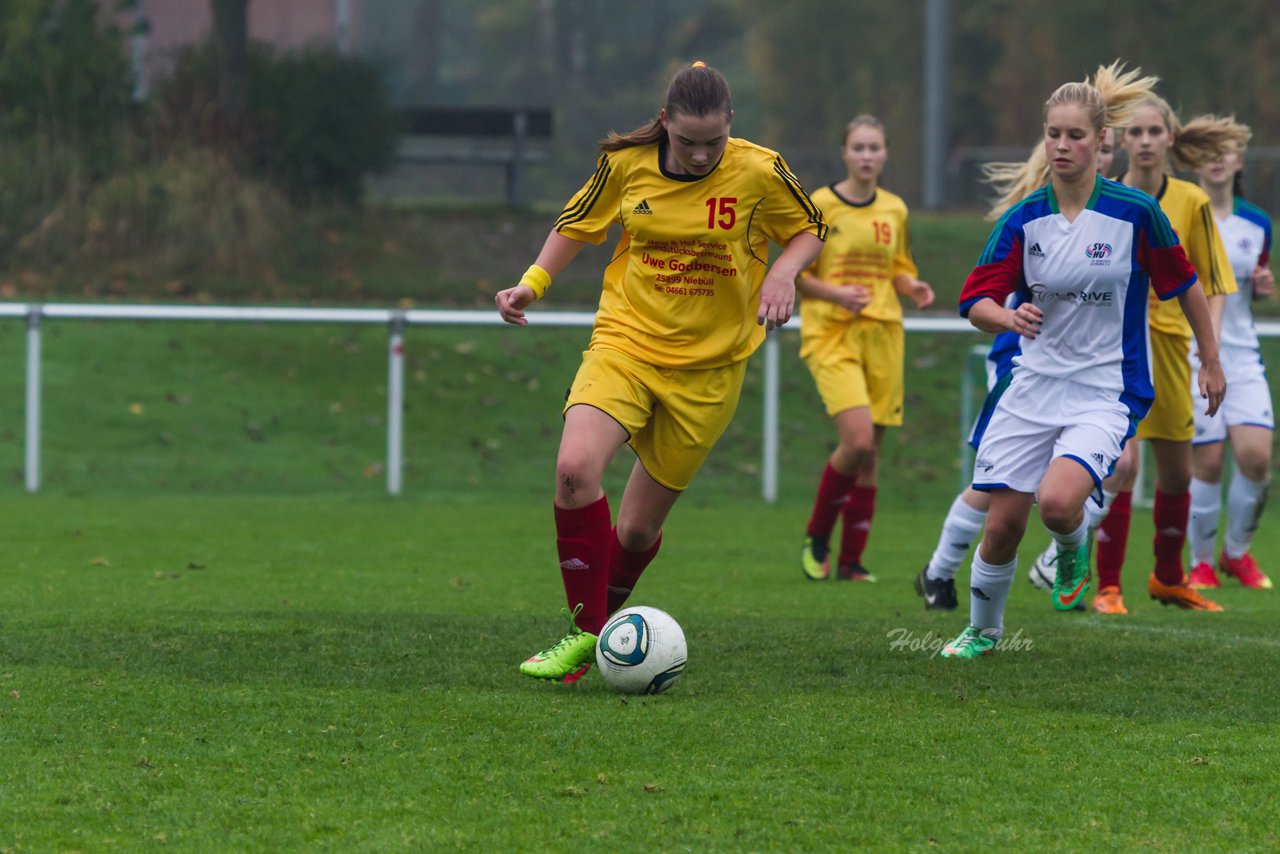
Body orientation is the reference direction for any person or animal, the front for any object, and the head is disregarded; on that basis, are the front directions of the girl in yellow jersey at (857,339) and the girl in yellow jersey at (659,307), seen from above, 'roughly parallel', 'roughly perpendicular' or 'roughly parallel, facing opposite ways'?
roughly parallel

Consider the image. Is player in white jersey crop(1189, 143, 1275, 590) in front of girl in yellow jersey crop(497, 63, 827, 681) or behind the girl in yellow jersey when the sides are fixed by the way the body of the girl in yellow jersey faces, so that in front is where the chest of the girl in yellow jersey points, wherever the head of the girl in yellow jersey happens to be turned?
behind

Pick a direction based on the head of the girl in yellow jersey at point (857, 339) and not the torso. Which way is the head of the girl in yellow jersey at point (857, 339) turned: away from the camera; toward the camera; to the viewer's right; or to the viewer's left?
toward the camera

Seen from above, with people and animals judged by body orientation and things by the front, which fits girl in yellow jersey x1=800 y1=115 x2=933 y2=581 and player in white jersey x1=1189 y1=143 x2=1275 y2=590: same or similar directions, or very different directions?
same or similar directions

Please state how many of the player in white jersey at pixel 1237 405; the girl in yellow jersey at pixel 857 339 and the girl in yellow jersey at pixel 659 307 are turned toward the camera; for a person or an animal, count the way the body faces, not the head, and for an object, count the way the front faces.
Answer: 3

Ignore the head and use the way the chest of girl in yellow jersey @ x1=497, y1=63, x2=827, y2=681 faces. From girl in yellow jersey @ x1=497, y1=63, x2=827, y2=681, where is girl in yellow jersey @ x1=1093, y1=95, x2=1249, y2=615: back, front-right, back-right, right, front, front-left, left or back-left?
back-left

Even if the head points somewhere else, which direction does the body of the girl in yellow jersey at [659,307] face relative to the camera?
toward the camera

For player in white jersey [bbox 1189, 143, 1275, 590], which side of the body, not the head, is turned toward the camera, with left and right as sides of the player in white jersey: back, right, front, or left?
front

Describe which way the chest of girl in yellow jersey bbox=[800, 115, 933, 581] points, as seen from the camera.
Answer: toward the camera

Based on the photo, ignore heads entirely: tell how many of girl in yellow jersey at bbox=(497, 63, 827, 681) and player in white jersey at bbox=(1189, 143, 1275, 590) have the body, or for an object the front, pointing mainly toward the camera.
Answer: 2

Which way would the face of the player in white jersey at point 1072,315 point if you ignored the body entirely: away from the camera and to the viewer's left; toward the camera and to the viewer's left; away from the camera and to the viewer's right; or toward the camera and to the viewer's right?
toward the camera and to the viewer's left
